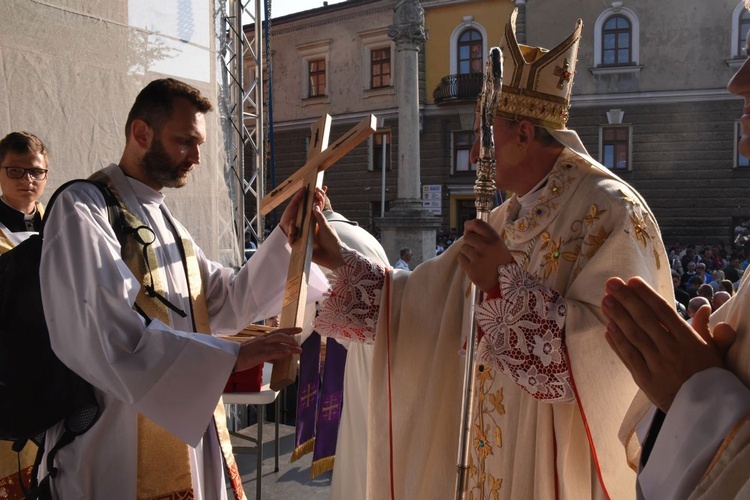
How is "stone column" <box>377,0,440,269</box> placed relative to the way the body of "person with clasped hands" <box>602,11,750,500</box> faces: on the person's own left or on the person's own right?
on the person's own right

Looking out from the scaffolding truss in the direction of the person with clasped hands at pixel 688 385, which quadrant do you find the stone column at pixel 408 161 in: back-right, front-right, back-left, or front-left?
back-left

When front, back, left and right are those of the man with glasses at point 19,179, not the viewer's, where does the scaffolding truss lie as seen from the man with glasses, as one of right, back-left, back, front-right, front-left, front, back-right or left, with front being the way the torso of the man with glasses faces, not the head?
left

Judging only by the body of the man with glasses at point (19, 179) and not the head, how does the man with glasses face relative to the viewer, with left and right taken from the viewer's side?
facing the viewer and to the right of the viewer

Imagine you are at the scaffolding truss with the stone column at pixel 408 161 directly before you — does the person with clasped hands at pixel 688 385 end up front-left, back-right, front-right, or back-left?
back-right

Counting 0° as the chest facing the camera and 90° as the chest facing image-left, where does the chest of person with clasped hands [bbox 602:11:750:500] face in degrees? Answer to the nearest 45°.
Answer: approximately 90°

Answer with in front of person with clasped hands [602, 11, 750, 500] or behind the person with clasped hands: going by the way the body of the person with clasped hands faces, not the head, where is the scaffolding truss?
in front

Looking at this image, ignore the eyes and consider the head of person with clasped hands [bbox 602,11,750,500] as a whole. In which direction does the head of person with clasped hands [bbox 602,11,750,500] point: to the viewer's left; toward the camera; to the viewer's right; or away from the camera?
to the viewer's left

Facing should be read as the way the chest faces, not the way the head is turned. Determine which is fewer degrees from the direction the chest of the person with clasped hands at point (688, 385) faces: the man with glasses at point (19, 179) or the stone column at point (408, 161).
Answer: the man with glasses

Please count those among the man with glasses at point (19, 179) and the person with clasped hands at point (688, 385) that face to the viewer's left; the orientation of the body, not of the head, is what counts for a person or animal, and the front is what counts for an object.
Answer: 1

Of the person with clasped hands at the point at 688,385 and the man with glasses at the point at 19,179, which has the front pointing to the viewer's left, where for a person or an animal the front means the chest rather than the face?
the person with clasped hands

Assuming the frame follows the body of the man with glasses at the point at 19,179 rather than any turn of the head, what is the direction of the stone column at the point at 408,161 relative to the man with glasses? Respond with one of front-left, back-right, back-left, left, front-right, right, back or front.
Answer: left
